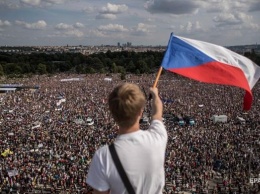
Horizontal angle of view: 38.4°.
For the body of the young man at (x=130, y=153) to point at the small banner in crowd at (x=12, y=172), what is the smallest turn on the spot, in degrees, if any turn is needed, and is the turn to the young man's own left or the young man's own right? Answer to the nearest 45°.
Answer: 0° — they already face it

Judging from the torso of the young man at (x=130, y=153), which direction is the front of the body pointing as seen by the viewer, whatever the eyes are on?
away from the camera
